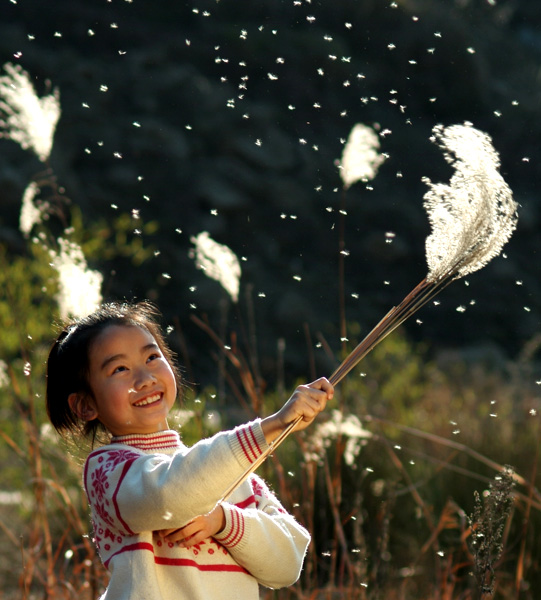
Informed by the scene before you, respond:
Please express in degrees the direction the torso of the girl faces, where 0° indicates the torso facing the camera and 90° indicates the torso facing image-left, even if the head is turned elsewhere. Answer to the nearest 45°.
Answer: approximately 315°

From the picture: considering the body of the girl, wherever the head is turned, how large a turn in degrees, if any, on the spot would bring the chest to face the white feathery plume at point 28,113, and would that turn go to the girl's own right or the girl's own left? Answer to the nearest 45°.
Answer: approximately 135° to the girl's own left

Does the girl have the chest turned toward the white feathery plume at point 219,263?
no

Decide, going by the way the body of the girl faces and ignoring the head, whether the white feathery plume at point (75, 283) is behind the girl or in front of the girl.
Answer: behind

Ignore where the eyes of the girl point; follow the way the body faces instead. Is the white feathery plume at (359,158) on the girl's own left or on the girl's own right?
on the girl's own left

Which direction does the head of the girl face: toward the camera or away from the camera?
toward the camera

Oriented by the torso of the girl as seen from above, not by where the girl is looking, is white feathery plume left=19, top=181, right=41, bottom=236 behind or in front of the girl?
behind
